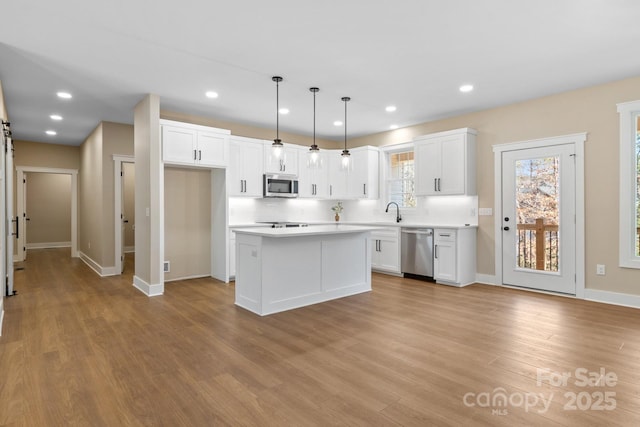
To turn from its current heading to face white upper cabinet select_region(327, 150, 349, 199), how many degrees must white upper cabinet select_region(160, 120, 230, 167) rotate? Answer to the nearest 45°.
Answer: approximately 90° to its left

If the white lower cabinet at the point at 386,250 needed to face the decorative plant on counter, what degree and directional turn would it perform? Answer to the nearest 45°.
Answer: approximately 90° to its right

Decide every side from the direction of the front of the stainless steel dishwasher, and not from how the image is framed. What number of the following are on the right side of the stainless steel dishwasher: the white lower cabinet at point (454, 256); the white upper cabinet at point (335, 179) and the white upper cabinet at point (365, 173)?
2

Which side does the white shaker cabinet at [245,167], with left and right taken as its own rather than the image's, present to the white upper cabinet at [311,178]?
left

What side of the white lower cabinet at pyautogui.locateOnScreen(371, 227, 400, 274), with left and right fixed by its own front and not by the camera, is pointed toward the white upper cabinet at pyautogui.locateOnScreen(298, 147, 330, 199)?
right

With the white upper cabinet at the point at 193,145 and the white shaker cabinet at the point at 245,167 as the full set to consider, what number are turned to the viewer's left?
0

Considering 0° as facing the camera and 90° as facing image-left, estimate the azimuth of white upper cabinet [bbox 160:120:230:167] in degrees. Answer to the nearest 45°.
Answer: approximately 315°

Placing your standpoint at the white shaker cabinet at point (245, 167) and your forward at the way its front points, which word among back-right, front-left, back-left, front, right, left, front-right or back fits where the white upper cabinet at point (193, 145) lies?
right

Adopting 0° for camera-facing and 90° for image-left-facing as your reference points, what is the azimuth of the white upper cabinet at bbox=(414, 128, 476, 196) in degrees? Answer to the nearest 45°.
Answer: approximately 45°

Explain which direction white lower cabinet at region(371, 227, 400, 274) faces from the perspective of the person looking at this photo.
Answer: facing the viewer and to the left of the viewer

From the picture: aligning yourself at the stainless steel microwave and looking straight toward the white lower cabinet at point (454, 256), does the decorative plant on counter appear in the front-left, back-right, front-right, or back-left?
front-left

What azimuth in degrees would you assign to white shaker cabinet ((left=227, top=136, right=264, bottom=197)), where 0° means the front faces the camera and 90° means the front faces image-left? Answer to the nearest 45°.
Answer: approximately 315°

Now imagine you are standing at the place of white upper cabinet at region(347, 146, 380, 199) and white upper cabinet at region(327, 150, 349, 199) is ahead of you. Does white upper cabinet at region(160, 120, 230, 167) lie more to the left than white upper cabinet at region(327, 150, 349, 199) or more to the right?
left

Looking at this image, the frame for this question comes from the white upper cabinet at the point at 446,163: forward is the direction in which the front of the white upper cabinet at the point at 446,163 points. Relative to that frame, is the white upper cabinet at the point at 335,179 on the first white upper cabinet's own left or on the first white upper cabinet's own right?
on the first white upper cabinet's own right

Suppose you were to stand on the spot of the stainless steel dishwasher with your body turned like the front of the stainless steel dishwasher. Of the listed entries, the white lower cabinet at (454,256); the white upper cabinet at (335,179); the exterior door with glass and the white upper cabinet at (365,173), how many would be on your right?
2

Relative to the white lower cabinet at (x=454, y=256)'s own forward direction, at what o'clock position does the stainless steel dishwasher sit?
The stainless steel dishwasher is roughly at 2 o'clock from the white lower cabinet.
